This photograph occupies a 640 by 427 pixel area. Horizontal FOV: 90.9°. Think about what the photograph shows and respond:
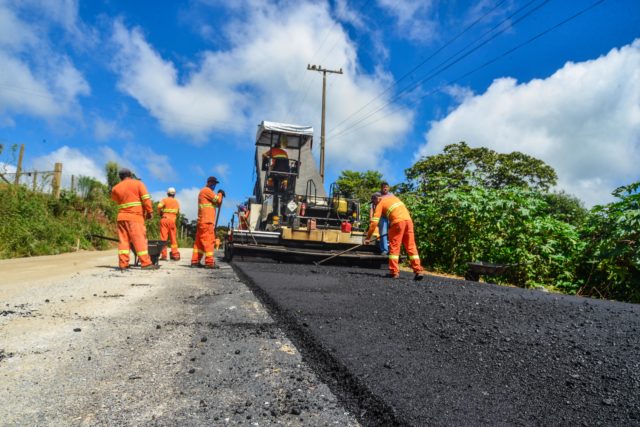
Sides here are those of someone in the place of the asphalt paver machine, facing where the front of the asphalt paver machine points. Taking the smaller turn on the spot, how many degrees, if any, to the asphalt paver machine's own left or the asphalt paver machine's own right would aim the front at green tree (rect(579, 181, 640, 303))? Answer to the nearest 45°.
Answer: approximately 135° to the asphalt paver machine's own right

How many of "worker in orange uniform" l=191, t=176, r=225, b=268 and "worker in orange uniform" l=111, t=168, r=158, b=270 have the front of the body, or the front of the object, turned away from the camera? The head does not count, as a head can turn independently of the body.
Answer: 1

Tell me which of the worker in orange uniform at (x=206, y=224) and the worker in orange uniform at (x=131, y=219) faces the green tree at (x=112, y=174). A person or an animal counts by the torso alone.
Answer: the worker in orange uniform at (x=131, y=219)

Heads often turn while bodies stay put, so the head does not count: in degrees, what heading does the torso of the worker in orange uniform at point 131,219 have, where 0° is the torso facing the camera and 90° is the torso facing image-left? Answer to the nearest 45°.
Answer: approximately 180°

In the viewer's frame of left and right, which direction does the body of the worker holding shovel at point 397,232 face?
facing away from the viewer and to the left of the viewer

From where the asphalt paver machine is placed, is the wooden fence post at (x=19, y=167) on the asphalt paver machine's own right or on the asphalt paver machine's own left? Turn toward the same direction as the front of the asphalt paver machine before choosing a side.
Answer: on the asphalt paver machine's own left

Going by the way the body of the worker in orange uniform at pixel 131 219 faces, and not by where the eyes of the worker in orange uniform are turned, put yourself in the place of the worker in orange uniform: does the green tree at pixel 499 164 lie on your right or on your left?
on your right

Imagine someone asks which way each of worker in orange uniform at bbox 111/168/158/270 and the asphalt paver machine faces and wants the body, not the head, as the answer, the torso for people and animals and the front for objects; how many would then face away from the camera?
2

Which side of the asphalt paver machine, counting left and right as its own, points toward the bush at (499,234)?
right

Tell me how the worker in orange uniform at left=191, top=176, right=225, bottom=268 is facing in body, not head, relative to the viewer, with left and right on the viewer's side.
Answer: facing to the right of the viewer

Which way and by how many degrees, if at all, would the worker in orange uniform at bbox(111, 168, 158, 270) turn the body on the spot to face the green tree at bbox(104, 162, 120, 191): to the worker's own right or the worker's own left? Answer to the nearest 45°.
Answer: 0° — they already face it

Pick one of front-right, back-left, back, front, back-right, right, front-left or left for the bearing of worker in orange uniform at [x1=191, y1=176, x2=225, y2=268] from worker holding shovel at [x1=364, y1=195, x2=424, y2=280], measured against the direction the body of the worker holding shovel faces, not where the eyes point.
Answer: front-left

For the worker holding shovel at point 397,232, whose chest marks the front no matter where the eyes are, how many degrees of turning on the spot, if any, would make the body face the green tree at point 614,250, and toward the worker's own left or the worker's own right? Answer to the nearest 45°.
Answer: approximately 135° to the worker's own right

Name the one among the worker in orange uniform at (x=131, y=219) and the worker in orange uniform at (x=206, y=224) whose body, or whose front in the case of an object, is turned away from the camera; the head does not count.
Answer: the worker in orange uniform at (x=131, y=219)

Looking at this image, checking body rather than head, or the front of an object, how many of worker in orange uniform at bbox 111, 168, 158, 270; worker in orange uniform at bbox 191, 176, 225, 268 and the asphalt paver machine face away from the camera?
2
